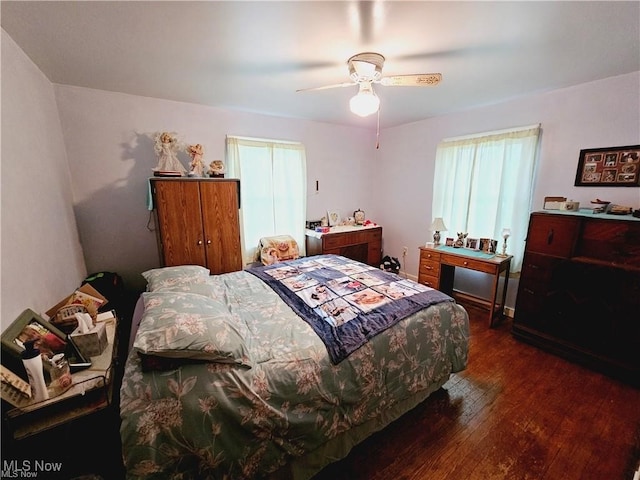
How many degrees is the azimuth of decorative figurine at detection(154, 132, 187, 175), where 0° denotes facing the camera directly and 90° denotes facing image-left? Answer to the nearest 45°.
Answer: approximately 0°

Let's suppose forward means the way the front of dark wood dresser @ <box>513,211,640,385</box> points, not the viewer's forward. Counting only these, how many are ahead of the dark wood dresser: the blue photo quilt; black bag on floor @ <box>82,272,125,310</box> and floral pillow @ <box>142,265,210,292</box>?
3

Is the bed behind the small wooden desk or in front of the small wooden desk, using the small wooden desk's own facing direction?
in front

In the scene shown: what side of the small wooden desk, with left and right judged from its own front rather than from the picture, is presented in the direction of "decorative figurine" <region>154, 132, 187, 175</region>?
front

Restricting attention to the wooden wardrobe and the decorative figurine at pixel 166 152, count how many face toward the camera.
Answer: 2

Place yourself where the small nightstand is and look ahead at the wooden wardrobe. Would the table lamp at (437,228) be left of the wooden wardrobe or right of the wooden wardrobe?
right

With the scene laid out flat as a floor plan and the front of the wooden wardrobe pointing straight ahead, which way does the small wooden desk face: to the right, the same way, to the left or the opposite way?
to the right

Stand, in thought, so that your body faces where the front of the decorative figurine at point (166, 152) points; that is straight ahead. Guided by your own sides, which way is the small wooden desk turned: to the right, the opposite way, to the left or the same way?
to the right
